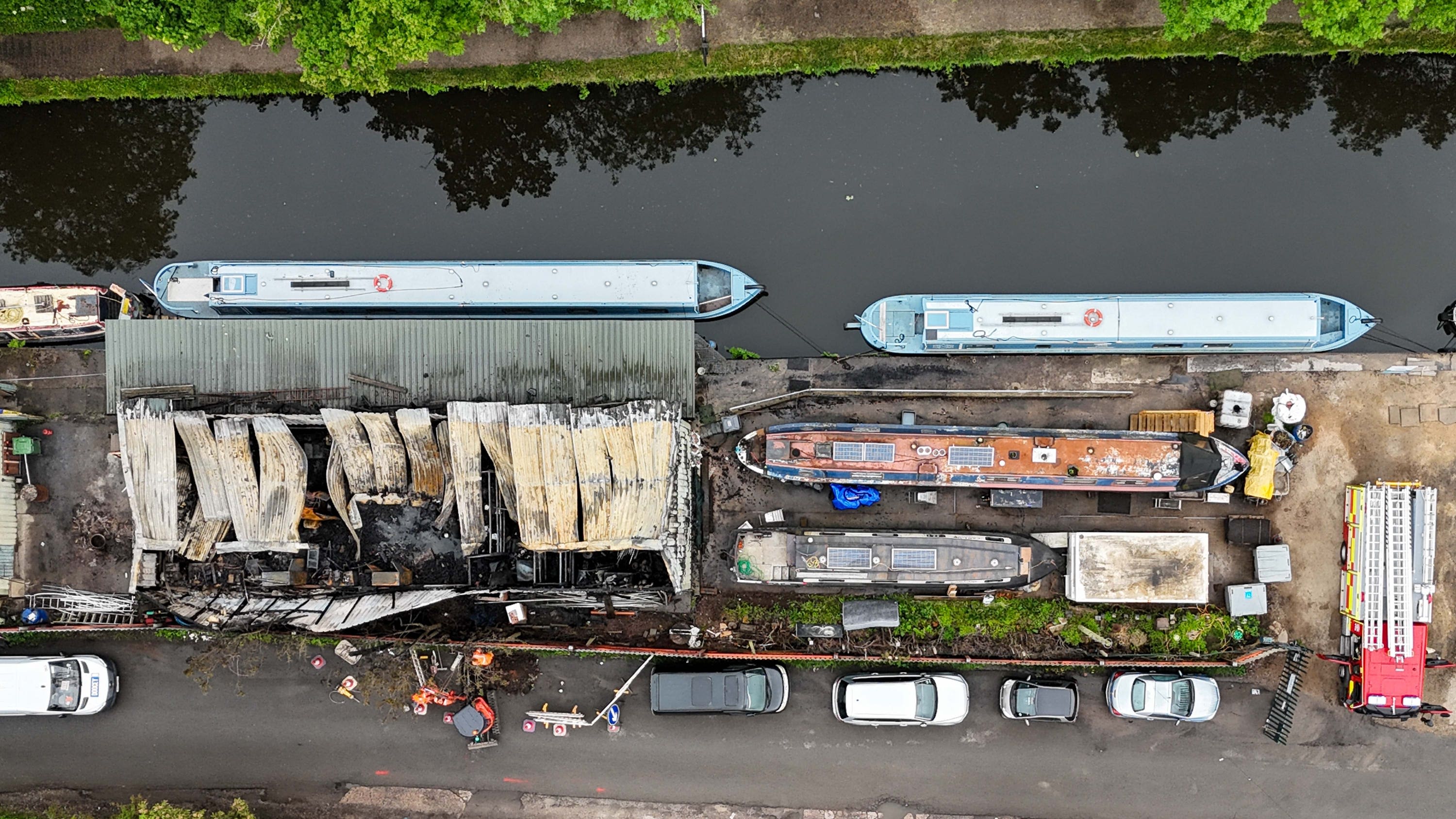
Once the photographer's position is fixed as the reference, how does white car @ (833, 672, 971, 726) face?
facing to the right of the viewer

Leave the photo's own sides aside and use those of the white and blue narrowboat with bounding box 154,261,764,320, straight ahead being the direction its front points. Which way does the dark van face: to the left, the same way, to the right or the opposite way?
the same way

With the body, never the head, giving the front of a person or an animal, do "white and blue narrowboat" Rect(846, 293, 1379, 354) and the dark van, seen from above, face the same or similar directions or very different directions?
same or similar directions

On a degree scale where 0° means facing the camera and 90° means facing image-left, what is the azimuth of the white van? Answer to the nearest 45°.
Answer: approximately 270°

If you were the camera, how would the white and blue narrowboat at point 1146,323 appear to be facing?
facing to the right of the viewer

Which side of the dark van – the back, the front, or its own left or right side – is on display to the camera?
right

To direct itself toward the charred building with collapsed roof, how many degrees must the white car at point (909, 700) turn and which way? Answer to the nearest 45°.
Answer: approximately 180°

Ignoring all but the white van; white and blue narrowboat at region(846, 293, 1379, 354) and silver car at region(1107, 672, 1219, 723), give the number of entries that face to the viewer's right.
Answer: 3

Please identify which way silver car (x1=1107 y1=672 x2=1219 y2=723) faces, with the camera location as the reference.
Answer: facing to the right of the viewer

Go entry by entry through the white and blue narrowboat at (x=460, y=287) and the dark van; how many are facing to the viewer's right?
2

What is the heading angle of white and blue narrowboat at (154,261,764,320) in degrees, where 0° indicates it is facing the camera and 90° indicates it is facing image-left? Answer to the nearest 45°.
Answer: approximately 270°

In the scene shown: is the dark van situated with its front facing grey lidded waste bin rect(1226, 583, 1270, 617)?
yes
